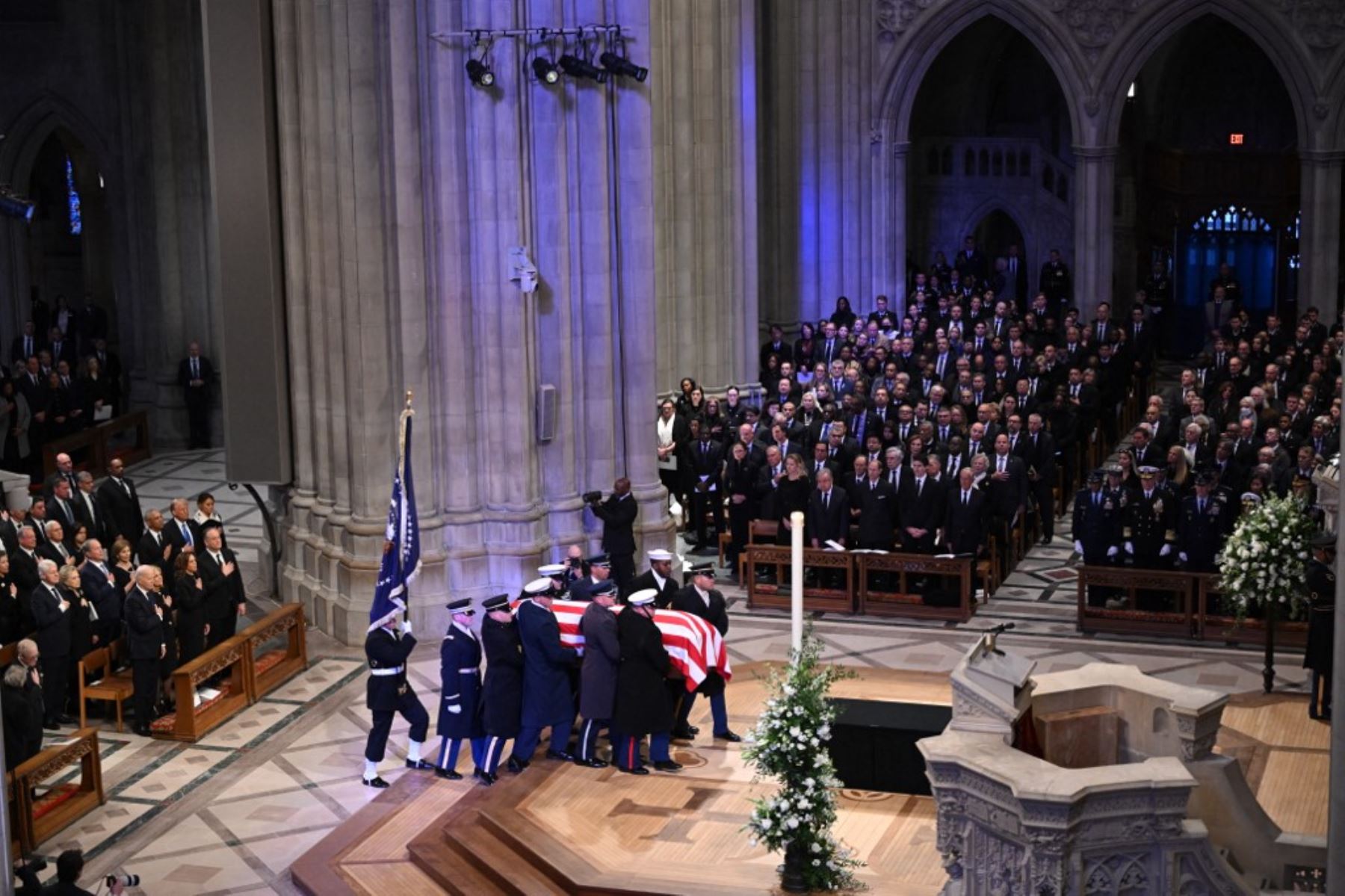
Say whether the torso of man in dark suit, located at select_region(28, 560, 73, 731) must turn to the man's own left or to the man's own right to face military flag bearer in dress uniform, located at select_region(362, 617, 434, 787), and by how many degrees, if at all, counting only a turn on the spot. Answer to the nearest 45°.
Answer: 0° — they already face them

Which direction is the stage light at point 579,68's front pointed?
to the viewer's right

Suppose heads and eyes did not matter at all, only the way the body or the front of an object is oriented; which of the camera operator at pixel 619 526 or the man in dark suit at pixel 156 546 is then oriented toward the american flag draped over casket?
the man in dark suit

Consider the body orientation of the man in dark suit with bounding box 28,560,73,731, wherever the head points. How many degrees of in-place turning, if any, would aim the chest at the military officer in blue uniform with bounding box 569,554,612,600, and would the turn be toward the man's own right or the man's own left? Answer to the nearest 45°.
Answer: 0° — they already face them

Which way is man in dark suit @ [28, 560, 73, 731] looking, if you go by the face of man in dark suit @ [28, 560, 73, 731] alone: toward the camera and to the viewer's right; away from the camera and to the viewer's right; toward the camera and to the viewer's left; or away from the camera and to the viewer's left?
toward the camera and to the viewer's right

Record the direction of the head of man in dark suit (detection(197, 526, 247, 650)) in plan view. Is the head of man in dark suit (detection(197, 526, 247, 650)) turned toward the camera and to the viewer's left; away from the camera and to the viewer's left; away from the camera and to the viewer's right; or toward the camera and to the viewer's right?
toward the camera and to the viewer's right

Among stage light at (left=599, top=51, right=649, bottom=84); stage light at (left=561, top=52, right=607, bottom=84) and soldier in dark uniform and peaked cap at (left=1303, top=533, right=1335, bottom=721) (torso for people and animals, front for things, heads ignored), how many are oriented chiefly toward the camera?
0

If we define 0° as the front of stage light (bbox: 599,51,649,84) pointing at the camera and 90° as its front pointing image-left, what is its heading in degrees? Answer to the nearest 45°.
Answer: approximately 270°

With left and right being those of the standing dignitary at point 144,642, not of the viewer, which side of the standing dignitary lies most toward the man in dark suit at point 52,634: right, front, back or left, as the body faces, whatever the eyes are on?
back

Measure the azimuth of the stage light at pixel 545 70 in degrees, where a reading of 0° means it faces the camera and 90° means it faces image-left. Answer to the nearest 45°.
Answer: approximately 315°

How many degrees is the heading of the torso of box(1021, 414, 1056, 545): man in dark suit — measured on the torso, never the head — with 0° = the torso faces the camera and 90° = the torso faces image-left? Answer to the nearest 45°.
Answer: approximately 45°

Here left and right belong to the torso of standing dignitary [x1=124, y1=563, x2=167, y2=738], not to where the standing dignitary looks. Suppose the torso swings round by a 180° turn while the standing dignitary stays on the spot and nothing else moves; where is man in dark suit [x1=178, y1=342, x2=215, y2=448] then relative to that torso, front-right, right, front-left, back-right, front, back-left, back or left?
front-right
